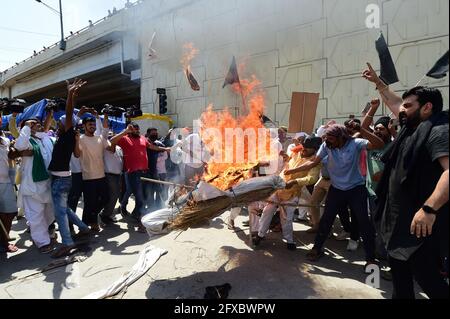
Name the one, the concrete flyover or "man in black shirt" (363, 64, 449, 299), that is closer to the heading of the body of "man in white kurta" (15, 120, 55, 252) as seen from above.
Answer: the man in black shirt

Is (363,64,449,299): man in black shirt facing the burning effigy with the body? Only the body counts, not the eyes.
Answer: no

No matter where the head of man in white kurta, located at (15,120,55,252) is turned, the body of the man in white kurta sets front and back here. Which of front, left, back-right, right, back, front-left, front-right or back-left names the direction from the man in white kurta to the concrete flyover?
back-left

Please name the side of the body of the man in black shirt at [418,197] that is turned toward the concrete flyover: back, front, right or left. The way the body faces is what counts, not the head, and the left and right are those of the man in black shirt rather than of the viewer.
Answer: right

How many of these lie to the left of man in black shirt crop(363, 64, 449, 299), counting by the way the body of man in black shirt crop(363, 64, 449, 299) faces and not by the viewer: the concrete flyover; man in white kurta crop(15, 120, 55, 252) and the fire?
0

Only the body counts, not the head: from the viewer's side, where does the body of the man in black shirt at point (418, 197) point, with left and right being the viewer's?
facing the viewer and to the left of the viewer

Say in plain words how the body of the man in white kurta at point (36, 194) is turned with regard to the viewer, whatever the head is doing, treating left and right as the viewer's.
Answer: facing the viewer and to the right of the viewer

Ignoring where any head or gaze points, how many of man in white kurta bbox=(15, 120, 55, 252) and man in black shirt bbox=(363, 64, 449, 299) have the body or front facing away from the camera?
0

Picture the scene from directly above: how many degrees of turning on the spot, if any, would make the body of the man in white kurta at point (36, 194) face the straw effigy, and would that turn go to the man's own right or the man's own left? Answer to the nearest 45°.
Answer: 0° — they already face it

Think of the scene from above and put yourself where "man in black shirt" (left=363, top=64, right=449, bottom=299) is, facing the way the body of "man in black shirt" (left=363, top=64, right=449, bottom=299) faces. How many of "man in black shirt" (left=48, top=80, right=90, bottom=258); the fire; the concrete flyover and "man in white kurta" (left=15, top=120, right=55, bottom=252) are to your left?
0
